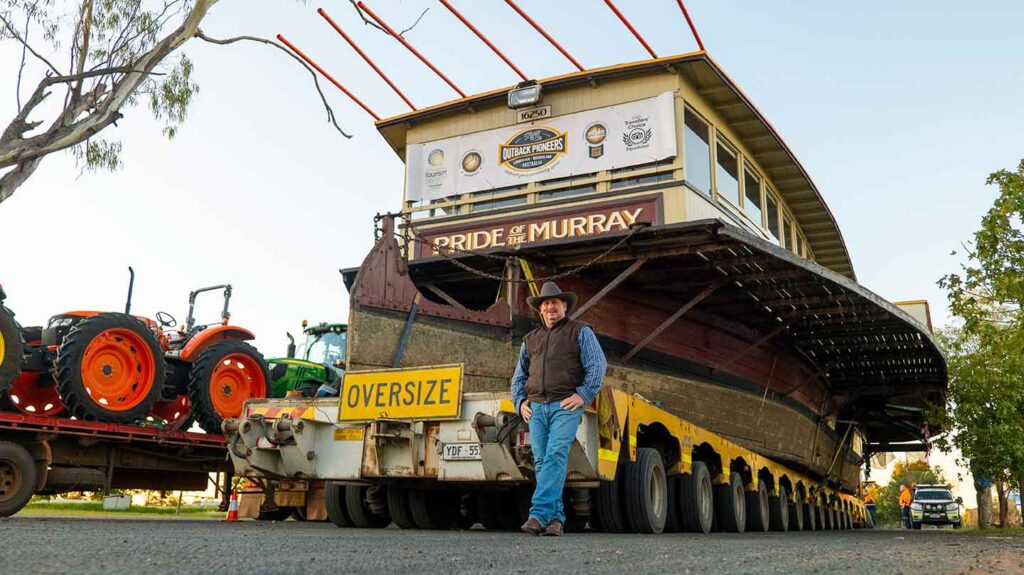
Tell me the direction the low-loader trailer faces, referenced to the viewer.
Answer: facing away from the viewer and to the right of the viewer

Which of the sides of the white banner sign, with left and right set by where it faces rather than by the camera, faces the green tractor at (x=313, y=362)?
right

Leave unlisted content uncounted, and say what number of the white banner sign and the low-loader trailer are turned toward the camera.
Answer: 1
